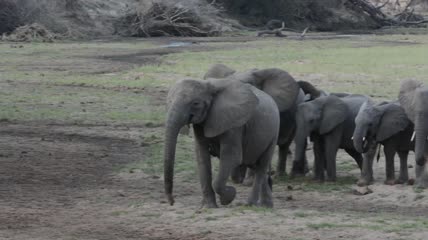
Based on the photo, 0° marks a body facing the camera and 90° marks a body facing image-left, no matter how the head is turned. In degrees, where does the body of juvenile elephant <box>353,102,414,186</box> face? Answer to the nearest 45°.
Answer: approximately 45°

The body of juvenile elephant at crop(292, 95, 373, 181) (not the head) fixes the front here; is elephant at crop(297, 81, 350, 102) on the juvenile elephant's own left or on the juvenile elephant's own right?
on the juvenile elephant's own right

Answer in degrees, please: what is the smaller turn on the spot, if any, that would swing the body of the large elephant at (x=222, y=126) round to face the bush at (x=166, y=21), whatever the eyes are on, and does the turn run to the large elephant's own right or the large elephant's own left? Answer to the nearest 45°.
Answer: approximately 135° to the large elephant's own right

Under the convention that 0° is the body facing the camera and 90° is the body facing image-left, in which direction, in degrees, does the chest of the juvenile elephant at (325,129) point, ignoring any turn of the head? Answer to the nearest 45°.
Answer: approximately 45°

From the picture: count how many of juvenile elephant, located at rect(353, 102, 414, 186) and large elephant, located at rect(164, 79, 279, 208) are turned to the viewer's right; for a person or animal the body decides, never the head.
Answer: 0

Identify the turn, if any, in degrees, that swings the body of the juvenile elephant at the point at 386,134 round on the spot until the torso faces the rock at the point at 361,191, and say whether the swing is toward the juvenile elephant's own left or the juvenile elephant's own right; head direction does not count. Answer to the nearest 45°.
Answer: approximately 45° to the juvenile elephant's own left

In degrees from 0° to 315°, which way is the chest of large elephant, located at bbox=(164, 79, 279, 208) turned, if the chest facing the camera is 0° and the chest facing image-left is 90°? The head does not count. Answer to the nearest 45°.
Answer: approximately 45°

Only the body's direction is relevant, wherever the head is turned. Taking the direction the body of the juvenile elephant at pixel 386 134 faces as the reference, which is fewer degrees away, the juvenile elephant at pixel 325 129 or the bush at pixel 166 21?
the juvenile elephant

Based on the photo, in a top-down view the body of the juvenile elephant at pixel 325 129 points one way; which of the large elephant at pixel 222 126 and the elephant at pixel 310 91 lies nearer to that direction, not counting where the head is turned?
the large elephant

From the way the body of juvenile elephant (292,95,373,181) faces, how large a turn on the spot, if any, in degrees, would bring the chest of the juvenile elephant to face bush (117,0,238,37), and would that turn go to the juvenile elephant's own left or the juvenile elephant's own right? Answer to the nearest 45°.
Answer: approximately 135° to the juvenile elephant's own right

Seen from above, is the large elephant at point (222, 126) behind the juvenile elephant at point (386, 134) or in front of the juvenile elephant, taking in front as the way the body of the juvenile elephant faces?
in front
